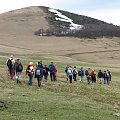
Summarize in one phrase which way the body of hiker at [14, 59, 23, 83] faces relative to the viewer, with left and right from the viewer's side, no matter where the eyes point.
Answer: facing away from the viewer
